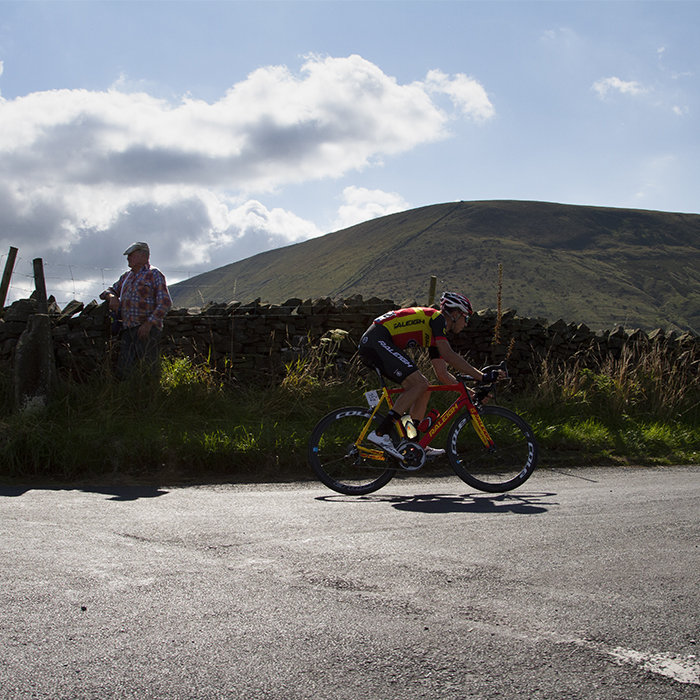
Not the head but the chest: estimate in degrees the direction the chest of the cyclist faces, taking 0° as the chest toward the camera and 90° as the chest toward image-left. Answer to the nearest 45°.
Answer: approximately 270°

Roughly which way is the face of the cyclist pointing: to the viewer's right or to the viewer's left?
to the viewer's right

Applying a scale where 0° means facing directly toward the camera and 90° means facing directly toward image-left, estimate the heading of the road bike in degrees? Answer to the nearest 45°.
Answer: approximately 270°

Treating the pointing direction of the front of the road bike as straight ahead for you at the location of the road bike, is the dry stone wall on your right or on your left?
on your left
